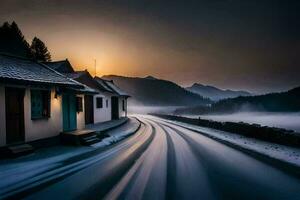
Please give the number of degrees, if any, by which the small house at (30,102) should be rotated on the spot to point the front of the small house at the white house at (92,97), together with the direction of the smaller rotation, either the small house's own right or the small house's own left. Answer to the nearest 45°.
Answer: approximately 135° to the small house's own left

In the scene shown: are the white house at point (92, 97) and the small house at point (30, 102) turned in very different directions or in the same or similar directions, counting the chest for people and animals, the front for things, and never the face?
same or similar directions

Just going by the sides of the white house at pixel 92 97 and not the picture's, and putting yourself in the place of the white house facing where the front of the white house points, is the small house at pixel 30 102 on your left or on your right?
on your right

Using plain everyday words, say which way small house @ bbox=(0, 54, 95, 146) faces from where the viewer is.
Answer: facing the viewer and to the right of the viewer

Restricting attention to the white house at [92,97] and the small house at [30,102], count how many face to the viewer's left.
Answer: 0
